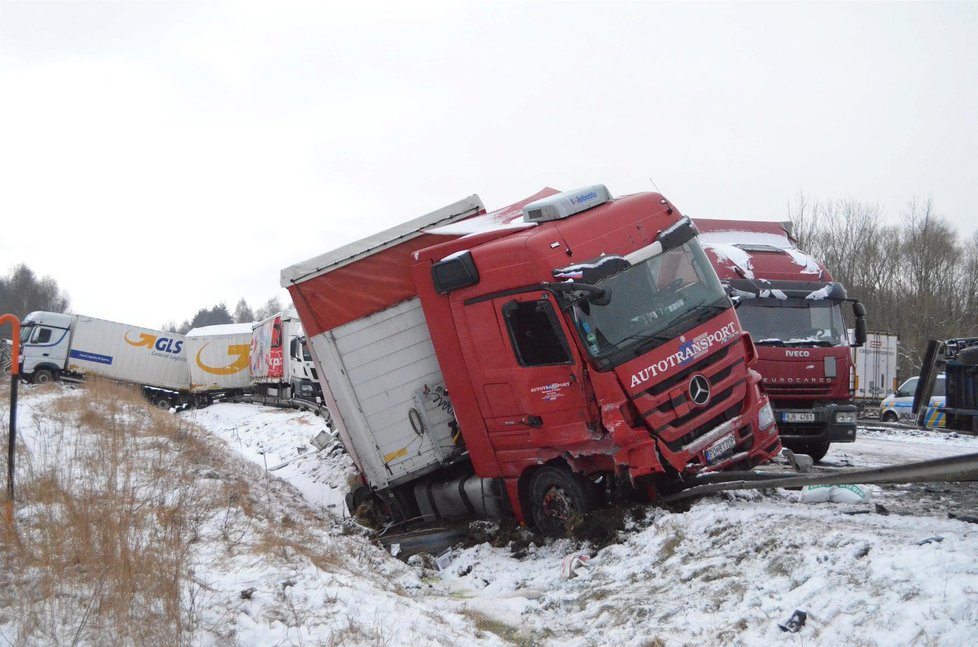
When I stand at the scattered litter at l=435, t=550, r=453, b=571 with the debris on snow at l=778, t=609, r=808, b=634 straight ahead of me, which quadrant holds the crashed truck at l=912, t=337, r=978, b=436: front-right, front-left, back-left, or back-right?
front-left

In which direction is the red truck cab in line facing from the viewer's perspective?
toward the camera

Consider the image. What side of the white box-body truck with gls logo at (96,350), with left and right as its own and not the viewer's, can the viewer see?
left

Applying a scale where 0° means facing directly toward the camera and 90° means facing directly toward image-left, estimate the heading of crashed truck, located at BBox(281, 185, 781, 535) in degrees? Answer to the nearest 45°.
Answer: approximately 315°

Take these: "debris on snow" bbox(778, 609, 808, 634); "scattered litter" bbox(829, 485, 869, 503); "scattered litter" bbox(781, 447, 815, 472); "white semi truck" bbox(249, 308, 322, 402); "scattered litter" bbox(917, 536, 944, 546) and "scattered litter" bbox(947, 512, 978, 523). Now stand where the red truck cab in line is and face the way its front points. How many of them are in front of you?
5

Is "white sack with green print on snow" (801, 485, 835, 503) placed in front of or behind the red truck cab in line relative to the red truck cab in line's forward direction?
in front

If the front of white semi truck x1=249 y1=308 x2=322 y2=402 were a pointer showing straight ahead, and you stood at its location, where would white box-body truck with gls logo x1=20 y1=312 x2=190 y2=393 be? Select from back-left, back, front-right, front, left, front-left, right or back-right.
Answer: back

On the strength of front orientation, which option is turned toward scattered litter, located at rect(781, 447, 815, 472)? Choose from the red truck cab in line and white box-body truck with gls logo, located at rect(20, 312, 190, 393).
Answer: the red truck cab in line

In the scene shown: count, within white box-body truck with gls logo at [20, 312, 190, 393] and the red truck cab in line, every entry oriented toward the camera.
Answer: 1

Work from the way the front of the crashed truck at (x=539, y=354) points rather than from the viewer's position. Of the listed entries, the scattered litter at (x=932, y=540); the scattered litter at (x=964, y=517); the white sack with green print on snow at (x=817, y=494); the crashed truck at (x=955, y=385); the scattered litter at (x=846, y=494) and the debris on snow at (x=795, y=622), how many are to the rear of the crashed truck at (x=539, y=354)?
0

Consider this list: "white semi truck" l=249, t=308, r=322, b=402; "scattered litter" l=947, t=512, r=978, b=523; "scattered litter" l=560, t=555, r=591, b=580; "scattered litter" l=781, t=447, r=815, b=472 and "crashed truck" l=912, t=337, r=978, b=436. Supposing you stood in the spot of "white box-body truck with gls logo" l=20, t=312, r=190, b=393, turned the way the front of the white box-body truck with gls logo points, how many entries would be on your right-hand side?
0

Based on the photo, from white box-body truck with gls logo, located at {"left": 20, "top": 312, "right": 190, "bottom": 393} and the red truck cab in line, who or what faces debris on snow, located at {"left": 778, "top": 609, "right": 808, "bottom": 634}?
the red truck cab in line

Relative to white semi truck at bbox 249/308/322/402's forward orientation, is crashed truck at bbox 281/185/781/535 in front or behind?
in front

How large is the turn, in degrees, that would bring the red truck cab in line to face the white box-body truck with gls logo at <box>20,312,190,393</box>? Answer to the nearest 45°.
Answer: approximately 135° to its right

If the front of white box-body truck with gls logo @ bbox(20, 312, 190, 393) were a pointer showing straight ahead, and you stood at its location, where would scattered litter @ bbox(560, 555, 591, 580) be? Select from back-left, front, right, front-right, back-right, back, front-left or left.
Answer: left
